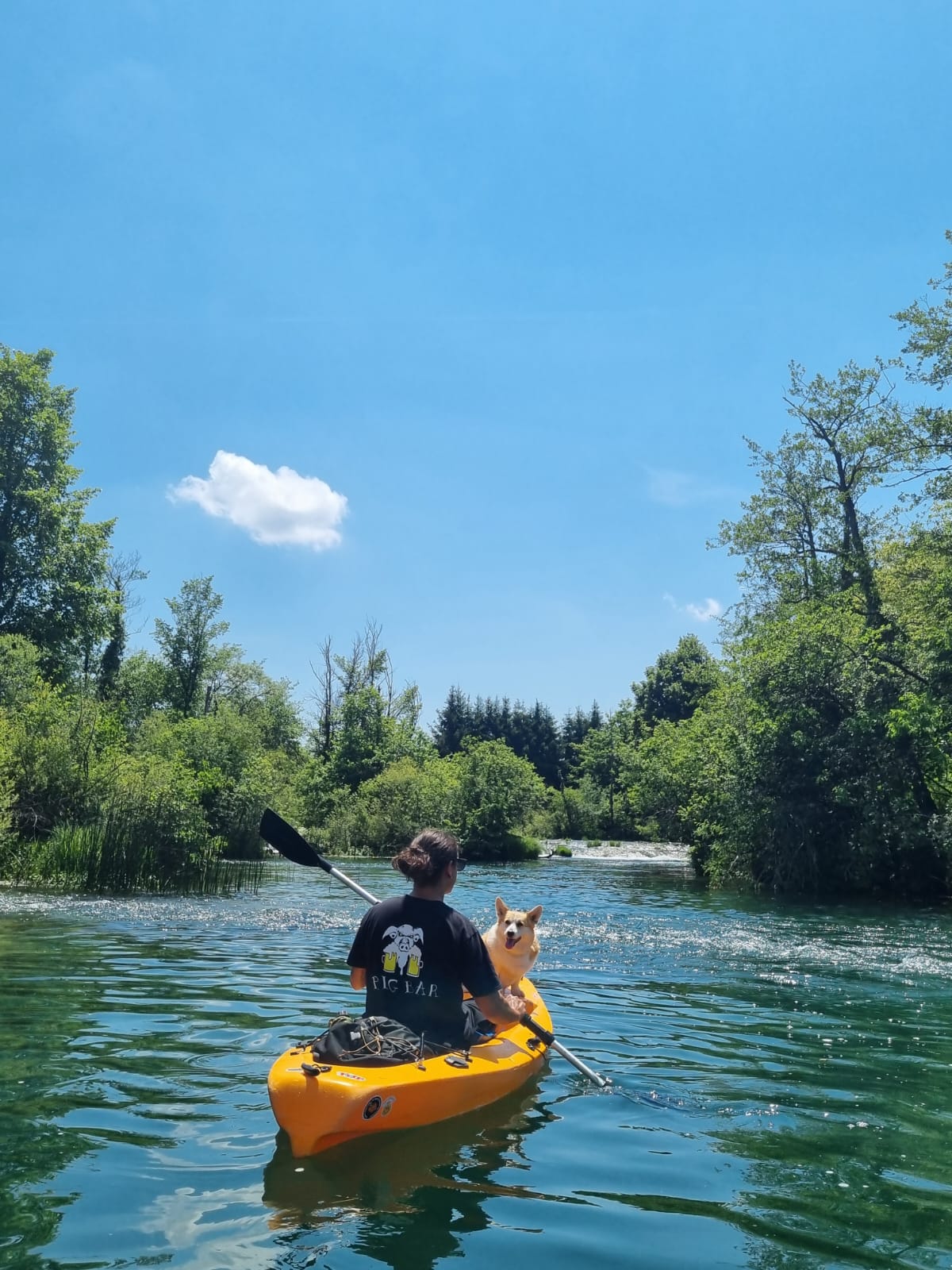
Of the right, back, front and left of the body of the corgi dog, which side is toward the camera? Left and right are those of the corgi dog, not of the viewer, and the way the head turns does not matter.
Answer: front

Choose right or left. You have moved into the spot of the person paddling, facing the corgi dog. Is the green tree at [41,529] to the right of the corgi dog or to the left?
left

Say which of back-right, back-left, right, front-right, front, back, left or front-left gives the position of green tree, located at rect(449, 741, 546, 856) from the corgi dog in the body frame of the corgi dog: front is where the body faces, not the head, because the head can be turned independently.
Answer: back

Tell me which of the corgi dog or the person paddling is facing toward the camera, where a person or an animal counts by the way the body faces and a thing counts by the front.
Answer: the corgi dog

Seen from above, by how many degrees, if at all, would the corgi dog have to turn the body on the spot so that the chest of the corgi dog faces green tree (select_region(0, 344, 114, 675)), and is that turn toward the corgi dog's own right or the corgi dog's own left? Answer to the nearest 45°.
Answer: approximately 135° to the corgi dog's own right

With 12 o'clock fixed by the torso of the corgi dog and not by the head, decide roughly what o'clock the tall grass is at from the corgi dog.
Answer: The tall grass is roughly at 5 o'clock from the corgi dog.

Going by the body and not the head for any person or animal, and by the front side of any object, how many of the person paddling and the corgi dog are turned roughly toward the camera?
1

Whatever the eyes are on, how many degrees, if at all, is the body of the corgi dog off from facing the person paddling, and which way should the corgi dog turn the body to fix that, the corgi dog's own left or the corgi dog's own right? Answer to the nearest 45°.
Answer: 0° — it already faces them

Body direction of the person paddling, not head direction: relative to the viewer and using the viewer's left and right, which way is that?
facing away from the viewer and to the right of the viewer

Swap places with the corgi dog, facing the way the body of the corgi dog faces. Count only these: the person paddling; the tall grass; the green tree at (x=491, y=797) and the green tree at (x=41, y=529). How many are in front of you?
1
